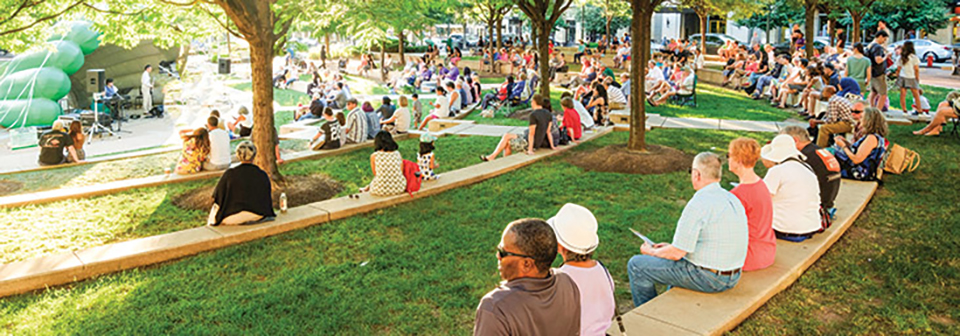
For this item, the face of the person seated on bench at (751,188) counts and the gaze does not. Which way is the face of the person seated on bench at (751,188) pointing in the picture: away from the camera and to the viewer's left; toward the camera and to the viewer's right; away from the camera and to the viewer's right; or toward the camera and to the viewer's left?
away from the camera and to the viewer's left

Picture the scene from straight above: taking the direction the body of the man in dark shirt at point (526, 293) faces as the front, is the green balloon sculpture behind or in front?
in front

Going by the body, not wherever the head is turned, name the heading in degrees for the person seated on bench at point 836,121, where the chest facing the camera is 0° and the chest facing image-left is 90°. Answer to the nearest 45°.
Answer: approximately 90°

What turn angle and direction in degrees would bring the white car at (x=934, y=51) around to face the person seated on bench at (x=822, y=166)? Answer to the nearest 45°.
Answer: approximately 90° to its left

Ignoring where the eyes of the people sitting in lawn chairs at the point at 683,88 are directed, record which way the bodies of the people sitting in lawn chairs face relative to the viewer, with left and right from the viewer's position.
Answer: facing to the left of the viewer

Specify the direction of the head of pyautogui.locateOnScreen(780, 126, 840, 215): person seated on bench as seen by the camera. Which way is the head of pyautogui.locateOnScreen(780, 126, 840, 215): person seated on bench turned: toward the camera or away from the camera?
away from the camera

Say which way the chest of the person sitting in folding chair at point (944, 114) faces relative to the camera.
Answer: to the viewer's left

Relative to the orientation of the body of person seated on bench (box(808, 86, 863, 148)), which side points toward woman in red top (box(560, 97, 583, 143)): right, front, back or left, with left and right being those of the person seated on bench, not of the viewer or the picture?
front

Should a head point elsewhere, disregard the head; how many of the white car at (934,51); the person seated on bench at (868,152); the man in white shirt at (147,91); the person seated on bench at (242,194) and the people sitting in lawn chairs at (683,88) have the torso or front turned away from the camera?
1

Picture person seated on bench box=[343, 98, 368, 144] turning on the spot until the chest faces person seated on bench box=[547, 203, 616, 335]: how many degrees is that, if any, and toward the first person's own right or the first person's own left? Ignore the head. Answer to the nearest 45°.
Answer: approximately 135° to the first person's own left

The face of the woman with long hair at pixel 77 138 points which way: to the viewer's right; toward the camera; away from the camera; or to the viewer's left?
away from the camera

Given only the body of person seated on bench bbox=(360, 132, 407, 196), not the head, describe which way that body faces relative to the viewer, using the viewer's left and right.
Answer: facing away from the viewer

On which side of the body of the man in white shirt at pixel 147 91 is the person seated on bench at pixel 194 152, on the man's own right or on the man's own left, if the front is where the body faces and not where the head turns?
on the man's own right
